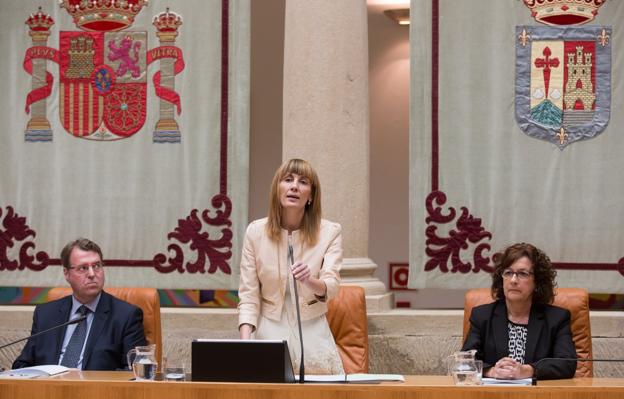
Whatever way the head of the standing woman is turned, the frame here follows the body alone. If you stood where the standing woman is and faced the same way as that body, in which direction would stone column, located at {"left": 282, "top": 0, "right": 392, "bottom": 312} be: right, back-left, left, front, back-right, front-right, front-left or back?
back

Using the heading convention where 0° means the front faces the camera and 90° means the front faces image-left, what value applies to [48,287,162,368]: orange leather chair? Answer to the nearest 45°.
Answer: approximately 0°

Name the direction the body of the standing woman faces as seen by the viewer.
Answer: toward the camera

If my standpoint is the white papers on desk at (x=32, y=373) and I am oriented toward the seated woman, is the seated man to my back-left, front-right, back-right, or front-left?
front-left

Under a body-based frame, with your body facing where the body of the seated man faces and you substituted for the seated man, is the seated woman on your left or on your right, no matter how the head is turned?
on your left

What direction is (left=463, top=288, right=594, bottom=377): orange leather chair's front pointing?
toward the camera

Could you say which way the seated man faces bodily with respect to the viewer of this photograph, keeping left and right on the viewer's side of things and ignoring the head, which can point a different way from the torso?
facing the viewer

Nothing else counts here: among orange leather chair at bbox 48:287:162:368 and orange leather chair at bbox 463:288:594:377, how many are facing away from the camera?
0

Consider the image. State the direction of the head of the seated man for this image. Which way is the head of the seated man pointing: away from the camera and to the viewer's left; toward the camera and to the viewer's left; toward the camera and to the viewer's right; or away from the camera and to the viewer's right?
toward the camera and to the viewer's right

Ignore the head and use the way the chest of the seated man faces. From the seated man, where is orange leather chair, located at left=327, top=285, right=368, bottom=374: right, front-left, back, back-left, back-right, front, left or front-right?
left

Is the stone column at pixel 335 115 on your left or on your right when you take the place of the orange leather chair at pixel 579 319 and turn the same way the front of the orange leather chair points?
on your right
